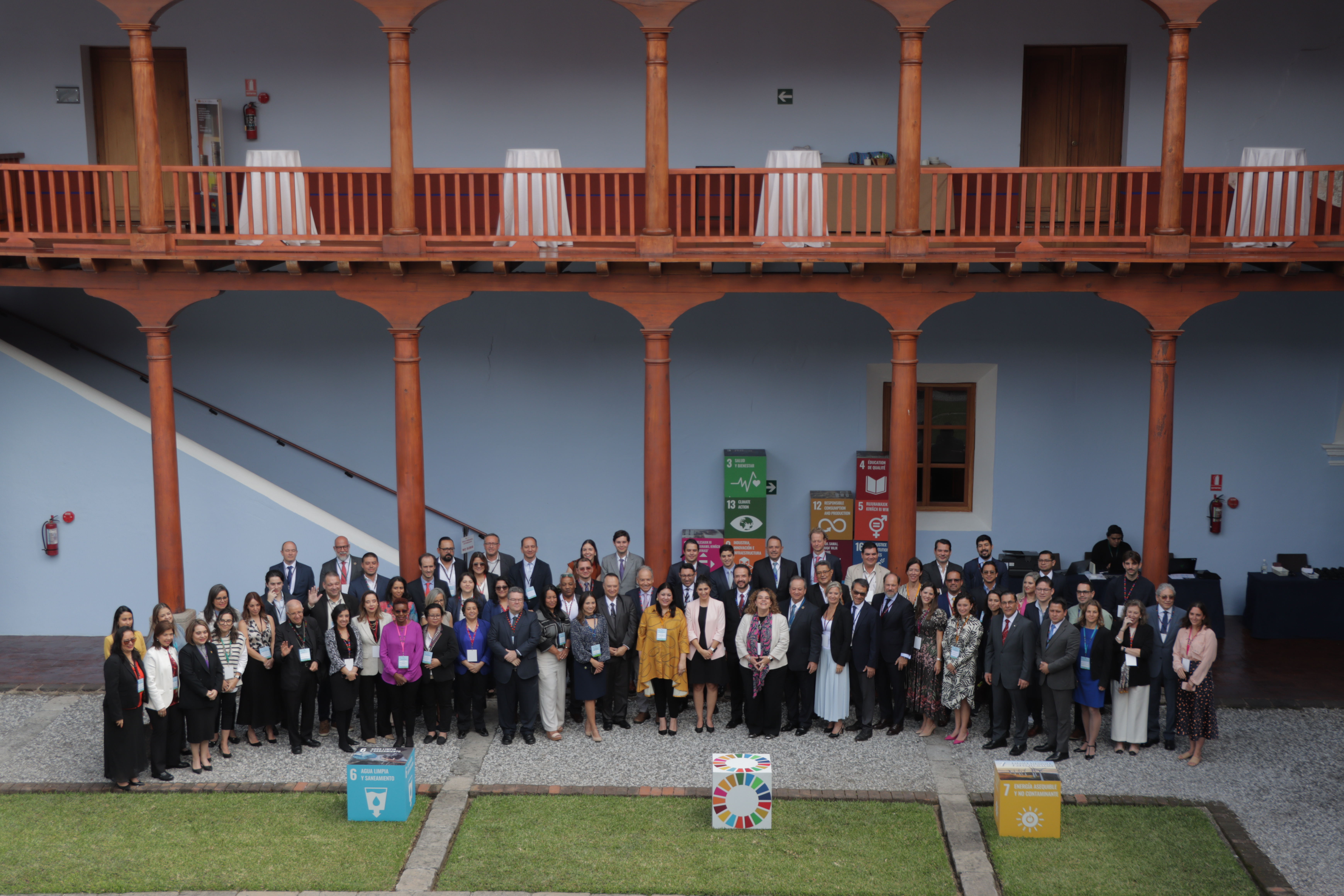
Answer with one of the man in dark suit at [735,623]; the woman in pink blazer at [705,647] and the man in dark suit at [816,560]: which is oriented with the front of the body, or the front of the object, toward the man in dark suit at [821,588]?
the man in dark suit at [816,560]

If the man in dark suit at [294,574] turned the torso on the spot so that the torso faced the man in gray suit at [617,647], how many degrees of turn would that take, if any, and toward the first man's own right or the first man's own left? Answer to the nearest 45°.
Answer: approximately 45° to the first man's own left

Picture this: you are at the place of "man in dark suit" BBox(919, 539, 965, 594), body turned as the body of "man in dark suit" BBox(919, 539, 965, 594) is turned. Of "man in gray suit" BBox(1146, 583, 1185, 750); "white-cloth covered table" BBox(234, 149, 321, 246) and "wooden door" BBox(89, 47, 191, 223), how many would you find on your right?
2

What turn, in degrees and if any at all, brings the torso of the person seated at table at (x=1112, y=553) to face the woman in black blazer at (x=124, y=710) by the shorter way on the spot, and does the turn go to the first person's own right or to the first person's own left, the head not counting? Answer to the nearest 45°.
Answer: approximately 45° to the first person's own right

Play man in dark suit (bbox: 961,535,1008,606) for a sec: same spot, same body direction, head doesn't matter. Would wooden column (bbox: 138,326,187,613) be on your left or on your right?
on your right

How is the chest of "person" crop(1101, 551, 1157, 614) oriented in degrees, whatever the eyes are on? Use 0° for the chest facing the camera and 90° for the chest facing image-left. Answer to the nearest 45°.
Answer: approximately 0°
